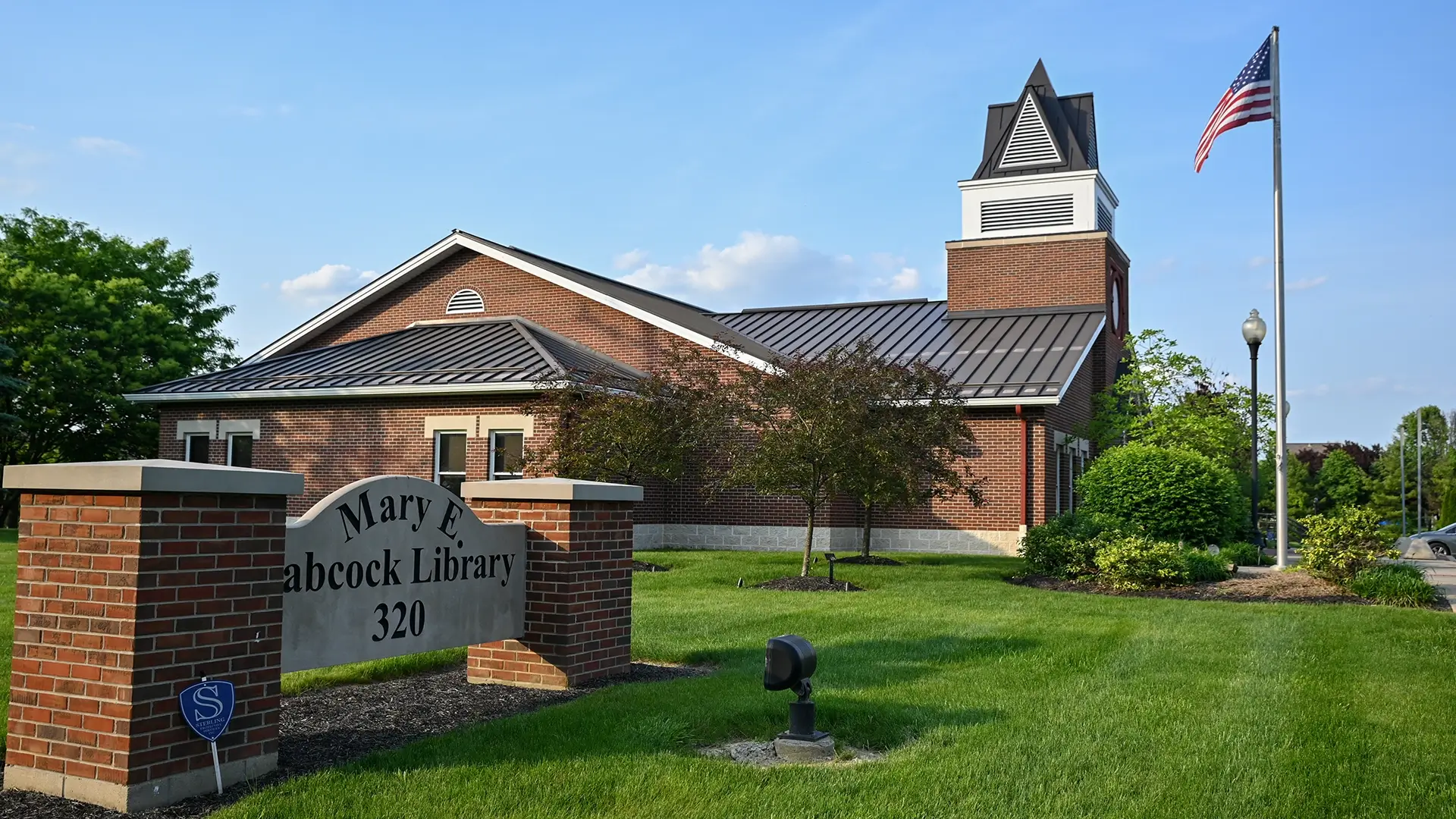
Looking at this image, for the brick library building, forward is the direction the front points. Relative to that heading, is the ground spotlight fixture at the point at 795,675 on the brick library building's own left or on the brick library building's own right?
on the brick library building's own right

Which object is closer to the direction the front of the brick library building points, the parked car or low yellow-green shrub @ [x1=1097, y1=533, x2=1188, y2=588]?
the parked car

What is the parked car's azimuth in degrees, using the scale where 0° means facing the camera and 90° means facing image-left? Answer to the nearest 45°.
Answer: approximately 90°

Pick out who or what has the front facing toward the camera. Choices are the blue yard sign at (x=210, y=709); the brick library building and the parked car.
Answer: the blue yard sign

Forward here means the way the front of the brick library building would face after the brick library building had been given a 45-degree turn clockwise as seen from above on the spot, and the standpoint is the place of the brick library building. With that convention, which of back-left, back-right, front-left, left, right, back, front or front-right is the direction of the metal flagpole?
front

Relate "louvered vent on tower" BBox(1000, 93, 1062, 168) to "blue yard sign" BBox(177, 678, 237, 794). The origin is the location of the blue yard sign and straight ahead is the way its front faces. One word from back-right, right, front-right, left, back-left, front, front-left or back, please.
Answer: back-left

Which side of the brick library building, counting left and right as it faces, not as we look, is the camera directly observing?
right

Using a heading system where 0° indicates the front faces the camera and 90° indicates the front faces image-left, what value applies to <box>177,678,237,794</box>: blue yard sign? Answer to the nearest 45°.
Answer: approximately 0°

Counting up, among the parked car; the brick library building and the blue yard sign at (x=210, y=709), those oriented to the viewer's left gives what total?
1

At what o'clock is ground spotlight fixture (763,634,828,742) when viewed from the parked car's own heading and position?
The ground spotlight fixture is roughly at 9 o'clock from the parked car.
